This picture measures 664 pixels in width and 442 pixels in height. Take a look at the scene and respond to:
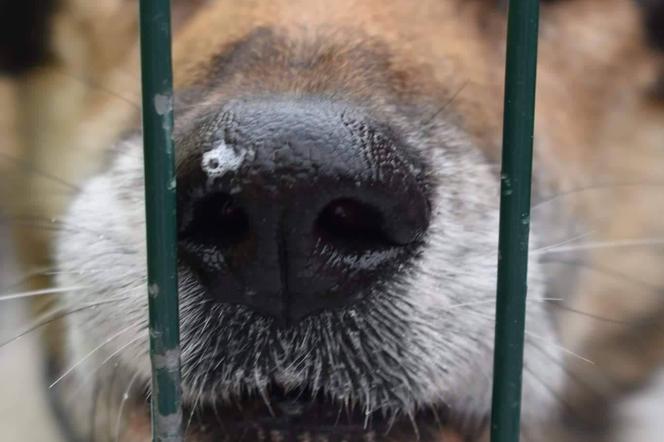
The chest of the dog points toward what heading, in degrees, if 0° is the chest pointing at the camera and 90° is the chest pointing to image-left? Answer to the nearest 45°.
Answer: approximately 0°
